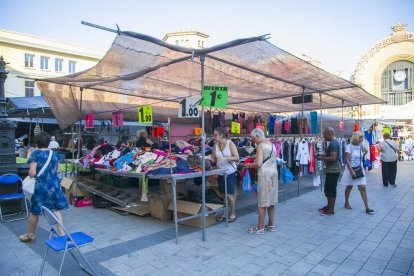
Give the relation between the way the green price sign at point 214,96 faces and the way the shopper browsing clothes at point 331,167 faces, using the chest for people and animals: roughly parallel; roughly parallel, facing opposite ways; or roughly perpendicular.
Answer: roughly perpendicular

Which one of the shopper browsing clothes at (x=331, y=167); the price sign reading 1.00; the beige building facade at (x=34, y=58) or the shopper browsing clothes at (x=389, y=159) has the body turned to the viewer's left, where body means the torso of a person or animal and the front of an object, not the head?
the shopper browsing clothes at (x=331, y=167)

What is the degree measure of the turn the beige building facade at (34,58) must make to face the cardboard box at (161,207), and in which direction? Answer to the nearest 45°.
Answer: approximately 45° to its right

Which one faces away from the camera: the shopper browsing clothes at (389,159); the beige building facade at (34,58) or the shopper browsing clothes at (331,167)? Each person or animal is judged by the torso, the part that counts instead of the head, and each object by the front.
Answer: the shopper browsing clothes at (389,159)

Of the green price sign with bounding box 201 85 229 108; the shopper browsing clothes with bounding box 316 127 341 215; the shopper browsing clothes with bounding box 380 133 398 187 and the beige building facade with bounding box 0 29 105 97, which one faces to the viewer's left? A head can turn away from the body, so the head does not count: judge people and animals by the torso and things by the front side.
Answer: the shopper browsing clothes with bounding box 316 127 341 215

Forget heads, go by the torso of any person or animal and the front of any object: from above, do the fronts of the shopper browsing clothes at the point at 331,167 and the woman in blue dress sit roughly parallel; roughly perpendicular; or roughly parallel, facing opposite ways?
roughly parallel

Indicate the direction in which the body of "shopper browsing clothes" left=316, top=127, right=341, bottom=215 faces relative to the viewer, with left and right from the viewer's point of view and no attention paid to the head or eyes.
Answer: facing to the left of the viewer

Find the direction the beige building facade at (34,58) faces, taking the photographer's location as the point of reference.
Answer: facing the viewer and to the right of the viewer

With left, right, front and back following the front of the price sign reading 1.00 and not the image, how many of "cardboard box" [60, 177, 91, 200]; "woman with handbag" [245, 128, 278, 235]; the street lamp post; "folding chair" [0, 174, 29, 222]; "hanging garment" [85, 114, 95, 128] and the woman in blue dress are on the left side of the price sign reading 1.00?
1

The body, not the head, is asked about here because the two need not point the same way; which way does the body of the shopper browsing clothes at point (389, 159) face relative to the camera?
away from the camera

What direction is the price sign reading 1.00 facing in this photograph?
toward the camera

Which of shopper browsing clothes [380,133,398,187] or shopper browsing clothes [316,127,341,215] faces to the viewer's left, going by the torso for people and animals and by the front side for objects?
shopper browsing clothes [316,127,341,215]

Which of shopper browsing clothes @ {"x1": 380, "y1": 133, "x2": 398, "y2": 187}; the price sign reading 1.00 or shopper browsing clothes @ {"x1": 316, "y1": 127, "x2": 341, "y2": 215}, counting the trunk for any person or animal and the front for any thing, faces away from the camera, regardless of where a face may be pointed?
shopper browsing clothes @ {"x1": 380, "y1": 133, "x2": 398, "y2": 187}

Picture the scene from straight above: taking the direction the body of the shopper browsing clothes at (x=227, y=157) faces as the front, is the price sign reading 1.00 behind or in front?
in front

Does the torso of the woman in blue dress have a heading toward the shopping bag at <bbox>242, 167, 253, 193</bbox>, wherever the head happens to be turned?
no
